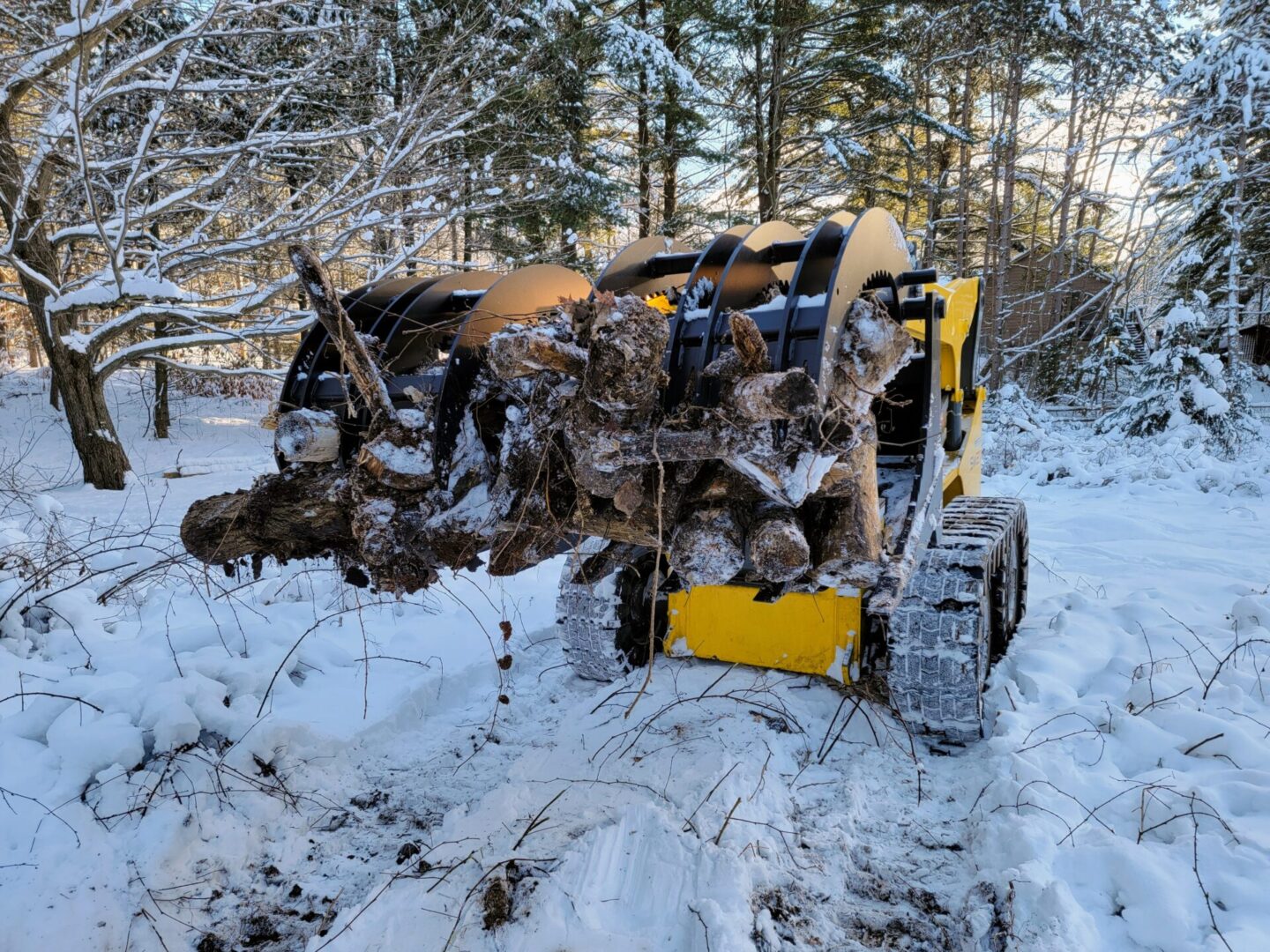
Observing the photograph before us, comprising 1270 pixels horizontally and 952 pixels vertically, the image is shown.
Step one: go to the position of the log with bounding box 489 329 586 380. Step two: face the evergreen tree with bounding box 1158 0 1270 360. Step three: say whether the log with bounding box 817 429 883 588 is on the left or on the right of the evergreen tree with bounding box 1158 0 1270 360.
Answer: right

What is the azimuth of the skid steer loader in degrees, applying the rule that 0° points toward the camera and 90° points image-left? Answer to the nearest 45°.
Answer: approximately 45°
